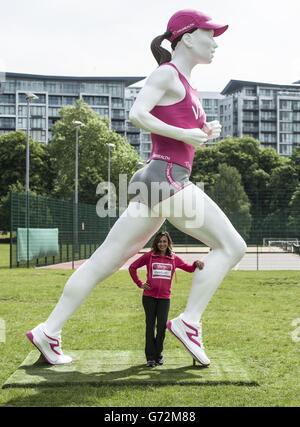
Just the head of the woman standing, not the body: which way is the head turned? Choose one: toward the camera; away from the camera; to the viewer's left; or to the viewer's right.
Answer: toward the camera

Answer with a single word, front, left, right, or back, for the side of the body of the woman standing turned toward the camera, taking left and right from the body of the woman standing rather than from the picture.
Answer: front

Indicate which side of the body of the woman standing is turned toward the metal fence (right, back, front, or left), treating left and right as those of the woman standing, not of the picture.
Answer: back
